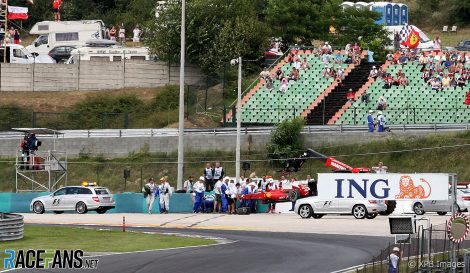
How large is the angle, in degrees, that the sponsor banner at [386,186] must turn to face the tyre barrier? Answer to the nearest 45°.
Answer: approximately 45° to its right

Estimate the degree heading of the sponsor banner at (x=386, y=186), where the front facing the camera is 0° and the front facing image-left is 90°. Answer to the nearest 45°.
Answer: approximately 0°
